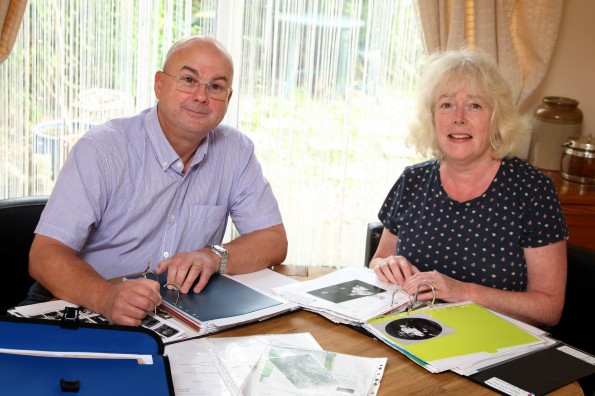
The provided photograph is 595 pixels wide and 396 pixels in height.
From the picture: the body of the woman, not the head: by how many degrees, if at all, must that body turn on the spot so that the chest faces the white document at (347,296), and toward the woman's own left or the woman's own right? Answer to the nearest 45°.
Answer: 0° — they already face it

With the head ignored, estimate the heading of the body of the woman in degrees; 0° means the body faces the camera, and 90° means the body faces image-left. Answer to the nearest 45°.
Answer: approximately 45°

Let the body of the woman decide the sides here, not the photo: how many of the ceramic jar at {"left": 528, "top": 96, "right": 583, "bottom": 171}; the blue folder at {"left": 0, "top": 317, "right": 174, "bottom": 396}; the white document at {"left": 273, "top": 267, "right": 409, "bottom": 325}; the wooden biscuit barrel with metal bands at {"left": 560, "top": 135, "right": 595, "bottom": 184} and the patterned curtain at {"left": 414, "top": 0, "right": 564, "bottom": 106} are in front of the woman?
2

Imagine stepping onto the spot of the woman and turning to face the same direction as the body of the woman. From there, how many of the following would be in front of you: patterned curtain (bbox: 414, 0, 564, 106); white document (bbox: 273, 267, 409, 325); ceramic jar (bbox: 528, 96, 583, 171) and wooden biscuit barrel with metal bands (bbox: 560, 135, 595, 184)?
1

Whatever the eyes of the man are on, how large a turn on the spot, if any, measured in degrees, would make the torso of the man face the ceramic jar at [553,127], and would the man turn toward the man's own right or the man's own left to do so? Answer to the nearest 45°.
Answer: approximately 90° to the man's own left

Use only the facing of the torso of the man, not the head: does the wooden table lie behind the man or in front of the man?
in front

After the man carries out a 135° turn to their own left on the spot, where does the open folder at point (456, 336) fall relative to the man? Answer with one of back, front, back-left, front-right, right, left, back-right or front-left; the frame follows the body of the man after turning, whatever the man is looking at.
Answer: back-right

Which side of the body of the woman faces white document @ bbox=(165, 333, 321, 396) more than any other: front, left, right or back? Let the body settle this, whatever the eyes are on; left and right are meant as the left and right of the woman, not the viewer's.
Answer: front

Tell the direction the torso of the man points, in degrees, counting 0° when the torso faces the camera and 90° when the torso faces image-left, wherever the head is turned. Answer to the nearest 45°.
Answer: approximately 315°

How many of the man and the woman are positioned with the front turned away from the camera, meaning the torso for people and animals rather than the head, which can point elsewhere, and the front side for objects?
0

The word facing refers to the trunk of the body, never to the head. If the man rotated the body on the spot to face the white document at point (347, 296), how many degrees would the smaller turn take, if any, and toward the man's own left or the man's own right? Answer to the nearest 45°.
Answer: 0° — they already face it
